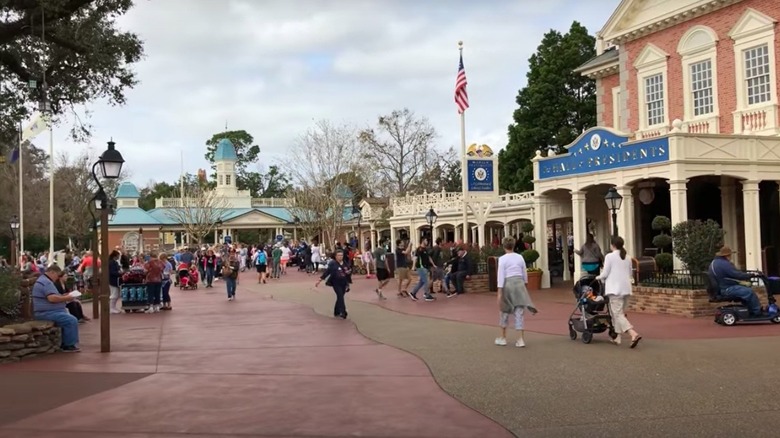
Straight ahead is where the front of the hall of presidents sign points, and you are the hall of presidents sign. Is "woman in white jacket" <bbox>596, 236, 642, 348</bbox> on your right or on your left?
on your left

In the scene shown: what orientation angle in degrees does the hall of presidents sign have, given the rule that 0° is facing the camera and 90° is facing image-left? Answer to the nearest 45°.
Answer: approximately 45°

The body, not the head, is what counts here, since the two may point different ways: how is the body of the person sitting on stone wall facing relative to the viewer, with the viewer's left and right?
facing to the right of the viewer
